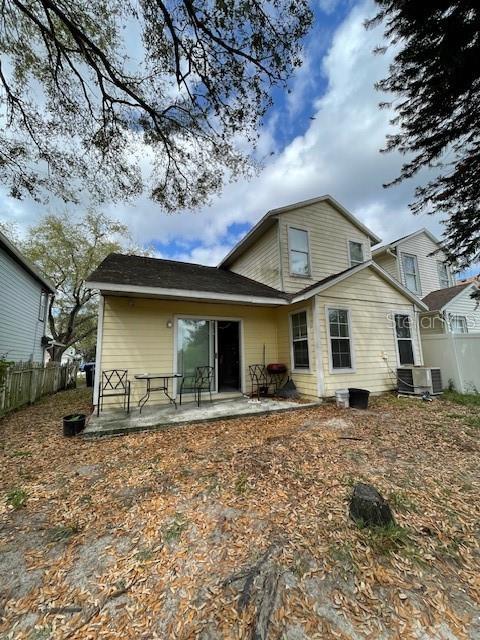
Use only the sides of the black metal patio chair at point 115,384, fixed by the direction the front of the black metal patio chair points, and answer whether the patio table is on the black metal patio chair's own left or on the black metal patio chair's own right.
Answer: on the black metal patio chair's own left

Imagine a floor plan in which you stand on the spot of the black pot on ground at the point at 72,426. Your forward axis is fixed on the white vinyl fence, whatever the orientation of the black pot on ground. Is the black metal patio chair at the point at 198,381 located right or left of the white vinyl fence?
left

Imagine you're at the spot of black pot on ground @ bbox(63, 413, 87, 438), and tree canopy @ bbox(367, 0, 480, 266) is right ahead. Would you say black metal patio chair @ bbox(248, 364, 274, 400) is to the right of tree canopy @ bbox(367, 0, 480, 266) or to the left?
left

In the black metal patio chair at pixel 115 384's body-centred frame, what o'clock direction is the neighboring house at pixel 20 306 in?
The neighboring house is roughly at 5 o'clock from the black metal patio chair.

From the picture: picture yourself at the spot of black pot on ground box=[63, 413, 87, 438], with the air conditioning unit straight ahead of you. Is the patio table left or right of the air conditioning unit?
left

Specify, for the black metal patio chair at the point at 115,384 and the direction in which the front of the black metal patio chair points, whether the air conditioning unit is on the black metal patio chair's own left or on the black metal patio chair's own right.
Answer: on the black metal patio chair's own left

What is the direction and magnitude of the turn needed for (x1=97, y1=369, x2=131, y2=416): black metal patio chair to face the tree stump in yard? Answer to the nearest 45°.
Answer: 0° — it already faces it
